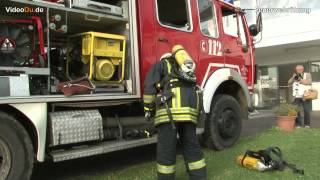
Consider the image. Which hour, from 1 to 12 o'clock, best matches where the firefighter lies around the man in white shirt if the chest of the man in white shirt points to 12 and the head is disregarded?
The firefighter is roughly at 11 o'clock from the man in white shirt.

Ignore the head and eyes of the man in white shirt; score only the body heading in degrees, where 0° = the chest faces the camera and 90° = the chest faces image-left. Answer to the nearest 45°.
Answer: approximately 45°

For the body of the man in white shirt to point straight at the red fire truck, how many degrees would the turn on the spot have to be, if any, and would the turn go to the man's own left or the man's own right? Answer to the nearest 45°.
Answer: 0° — they already face it

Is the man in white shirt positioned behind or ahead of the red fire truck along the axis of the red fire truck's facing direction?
ahead

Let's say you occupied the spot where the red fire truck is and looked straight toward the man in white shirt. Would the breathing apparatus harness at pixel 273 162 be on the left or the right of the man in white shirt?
right

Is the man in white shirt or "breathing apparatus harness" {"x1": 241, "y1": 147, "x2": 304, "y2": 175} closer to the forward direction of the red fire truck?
the man in white shirt

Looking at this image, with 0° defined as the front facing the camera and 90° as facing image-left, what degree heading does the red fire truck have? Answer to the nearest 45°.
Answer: approximately 225°

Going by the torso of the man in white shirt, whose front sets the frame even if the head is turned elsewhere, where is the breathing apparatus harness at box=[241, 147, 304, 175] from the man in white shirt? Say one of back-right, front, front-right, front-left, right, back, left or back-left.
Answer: front-left
